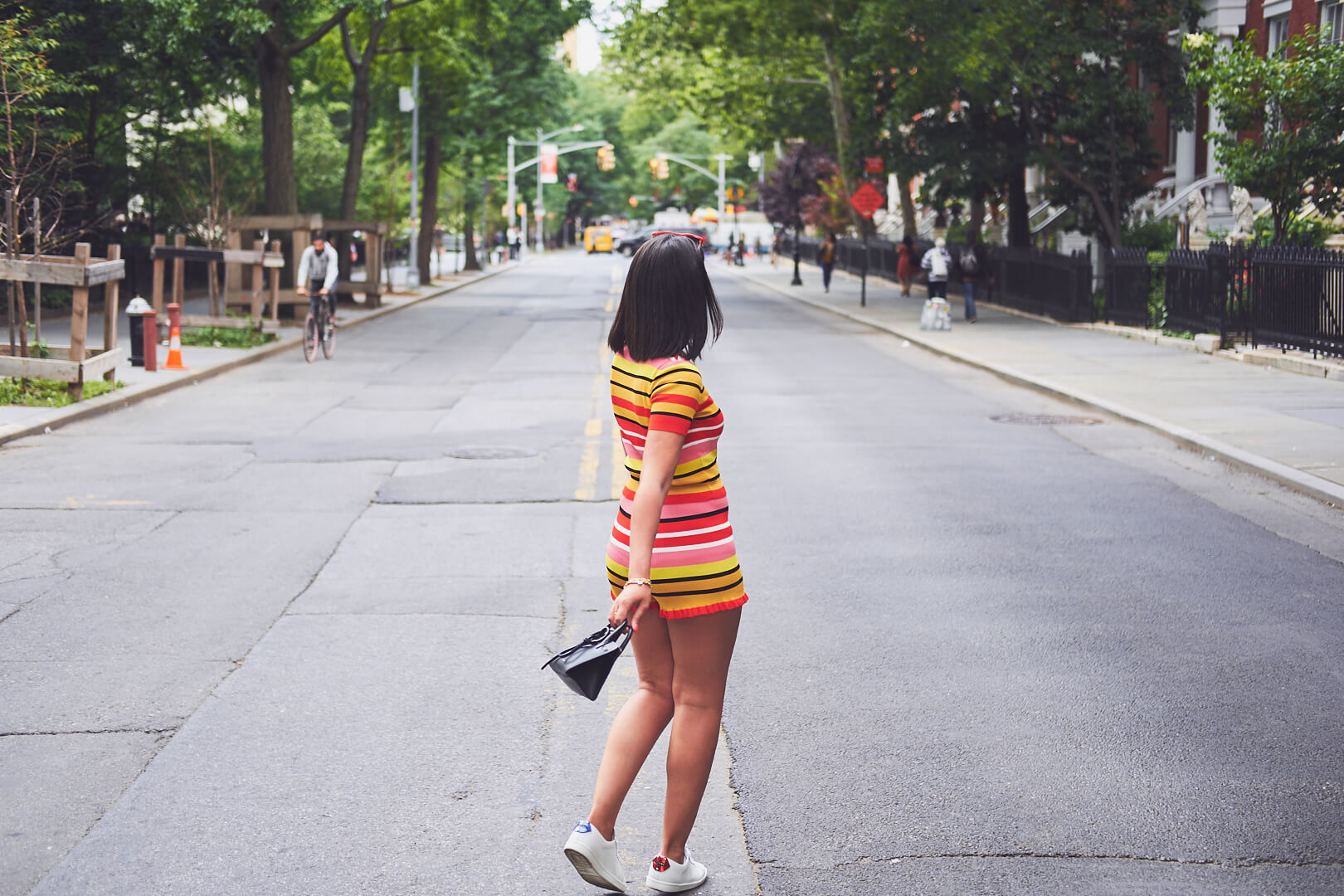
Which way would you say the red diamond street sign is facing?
toward the camera

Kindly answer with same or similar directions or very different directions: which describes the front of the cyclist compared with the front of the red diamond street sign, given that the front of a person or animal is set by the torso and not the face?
same or similar directions

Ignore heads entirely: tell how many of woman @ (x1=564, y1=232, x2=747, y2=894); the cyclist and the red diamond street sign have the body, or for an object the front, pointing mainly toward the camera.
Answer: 2

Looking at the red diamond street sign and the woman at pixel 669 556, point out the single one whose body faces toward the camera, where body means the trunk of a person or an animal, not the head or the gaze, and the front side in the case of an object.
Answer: the red diamond street sign

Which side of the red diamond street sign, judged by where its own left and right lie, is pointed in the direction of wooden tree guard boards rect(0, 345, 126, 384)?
front

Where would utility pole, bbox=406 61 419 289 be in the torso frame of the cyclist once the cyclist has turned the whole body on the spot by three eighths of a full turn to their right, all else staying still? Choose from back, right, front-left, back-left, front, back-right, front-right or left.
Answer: front-right

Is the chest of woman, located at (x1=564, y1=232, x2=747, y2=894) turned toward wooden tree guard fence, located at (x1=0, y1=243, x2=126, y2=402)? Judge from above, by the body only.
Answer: no

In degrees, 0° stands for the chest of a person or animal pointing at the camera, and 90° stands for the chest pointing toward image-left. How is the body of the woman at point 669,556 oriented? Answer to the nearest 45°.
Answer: approximately 225°

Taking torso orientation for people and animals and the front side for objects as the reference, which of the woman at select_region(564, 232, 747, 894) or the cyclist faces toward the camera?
the cyclist

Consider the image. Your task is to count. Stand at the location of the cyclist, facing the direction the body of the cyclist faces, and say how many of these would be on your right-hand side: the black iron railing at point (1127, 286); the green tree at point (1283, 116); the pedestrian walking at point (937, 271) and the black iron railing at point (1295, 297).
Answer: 0

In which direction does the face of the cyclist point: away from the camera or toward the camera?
toward the camera

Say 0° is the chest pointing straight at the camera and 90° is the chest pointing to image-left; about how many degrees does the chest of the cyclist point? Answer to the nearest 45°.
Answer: approximately 0°
